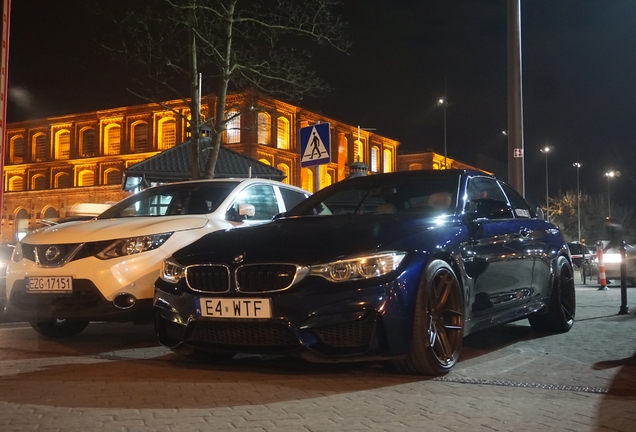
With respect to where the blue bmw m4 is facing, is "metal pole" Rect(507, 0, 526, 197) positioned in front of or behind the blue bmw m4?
behind

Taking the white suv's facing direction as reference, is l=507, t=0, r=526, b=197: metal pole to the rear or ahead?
to the rear

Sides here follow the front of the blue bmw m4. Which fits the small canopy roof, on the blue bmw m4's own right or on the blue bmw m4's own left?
on the blue bmw m4's own right

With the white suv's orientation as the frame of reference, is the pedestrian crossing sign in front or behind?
behind

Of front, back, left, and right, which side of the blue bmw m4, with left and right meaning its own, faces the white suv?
right

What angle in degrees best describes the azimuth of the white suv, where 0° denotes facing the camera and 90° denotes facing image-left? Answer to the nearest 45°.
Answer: approximately 45°

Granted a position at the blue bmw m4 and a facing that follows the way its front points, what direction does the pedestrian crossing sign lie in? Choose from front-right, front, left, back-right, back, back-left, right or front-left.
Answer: back-right

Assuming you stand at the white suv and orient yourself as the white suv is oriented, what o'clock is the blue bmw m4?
The blue bmw m4 is roughly at 9 o'clock from the white suv.
